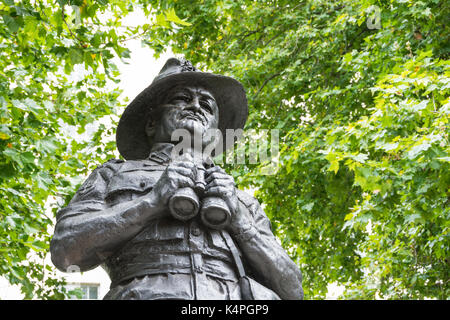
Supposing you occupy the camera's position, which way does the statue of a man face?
facing the viewer and to the right of the viewer
